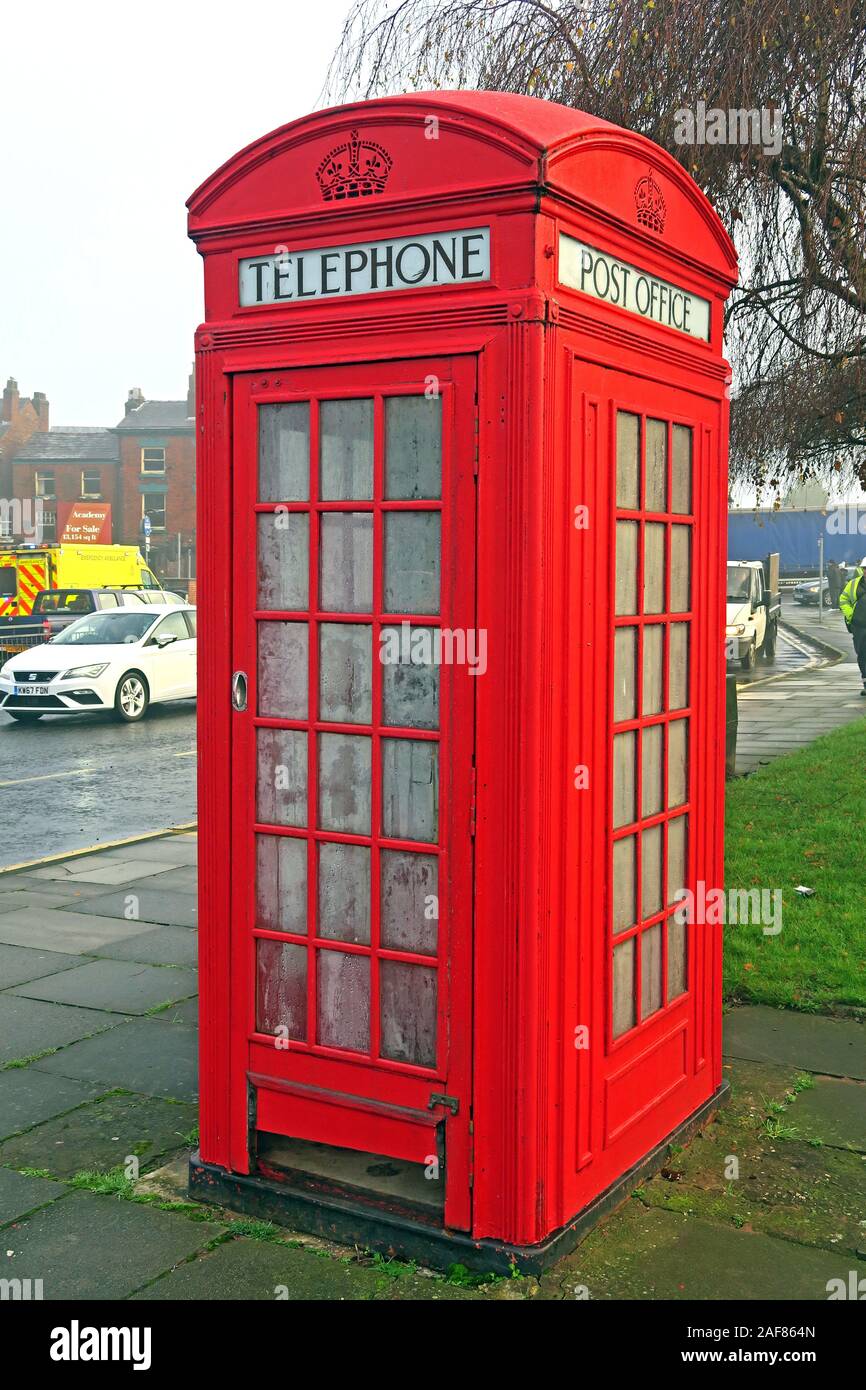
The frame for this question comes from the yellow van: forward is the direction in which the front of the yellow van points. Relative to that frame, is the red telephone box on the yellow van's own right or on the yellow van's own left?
on the yellow van's own right

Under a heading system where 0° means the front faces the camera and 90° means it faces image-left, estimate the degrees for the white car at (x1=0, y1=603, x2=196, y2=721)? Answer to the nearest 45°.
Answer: approximately 45°

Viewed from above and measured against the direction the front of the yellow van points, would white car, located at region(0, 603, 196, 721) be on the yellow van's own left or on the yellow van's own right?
on the yellow van's own right

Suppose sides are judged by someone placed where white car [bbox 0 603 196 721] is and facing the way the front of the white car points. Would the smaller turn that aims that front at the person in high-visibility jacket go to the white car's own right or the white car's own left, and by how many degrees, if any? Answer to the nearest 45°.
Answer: approximately 135° to the white car's own left

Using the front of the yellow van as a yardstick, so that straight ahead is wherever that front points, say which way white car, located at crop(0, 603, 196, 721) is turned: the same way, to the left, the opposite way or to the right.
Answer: the opposite way

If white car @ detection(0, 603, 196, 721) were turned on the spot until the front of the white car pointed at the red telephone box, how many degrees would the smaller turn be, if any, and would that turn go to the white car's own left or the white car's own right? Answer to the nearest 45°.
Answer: approximately 45° to the white car's own left

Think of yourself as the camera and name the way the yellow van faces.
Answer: facing away from the viewer and to the right of the viewer
